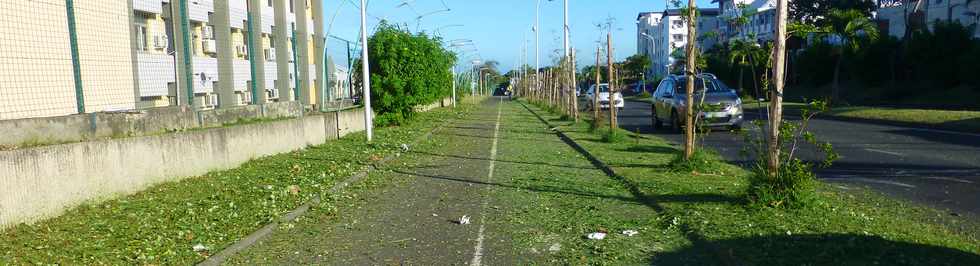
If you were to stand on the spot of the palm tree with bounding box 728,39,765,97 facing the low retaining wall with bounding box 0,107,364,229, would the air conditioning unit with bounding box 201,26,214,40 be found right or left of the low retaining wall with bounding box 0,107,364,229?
right

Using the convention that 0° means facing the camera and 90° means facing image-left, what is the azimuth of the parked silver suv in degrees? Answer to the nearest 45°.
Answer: approximately 315°

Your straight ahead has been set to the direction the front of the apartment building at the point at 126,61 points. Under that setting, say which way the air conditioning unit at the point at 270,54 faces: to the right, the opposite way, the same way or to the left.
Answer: the same way

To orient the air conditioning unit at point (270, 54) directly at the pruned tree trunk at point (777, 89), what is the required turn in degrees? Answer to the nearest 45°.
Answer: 0° — it already faces it

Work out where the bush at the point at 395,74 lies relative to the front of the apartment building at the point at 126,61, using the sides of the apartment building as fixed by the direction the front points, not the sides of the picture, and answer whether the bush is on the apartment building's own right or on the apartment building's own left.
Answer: on the apartment building's own left

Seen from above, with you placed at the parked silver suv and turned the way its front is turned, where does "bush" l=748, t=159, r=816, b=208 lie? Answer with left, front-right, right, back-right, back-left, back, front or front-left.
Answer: front-right

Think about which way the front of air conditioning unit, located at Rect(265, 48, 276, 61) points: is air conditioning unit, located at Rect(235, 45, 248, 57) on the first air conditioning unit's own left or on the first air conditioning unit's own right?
on the first air conditioning unit's own right

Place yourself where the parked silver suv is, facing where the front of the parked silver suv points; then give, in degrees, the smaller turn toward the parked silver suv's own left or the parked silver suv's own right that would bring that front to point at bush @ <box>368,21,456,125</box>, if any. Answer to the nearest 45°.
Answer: approximately 135° to the parked silver suv's own right

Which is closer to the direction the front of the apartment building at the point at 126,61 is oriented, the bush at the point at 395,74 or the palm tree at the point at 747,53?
the palm tree

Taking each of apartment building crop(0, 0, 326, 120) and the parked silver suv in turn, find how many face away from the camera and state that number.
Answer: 0

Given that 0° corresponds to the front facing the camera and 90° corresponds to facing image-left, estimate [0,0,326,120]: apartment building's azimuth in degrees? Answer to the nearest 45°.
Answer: approximately 315°

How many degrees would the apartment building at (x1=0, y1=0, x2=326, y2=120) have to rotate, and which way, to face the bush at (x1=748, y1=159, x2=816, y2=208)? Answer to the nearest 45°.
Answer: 0° — it already faces it

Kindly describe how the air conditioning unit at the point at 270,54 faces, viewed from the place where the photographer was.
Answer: facing the viewer and to the right of the viewer

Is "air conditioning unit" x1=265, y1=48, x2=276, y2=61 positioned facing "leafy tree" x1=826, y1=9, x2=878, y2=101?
yes

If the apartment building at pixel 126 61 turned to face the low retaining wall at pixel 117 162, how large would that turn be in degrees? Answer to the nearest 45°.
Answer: approximately 45° to its right
